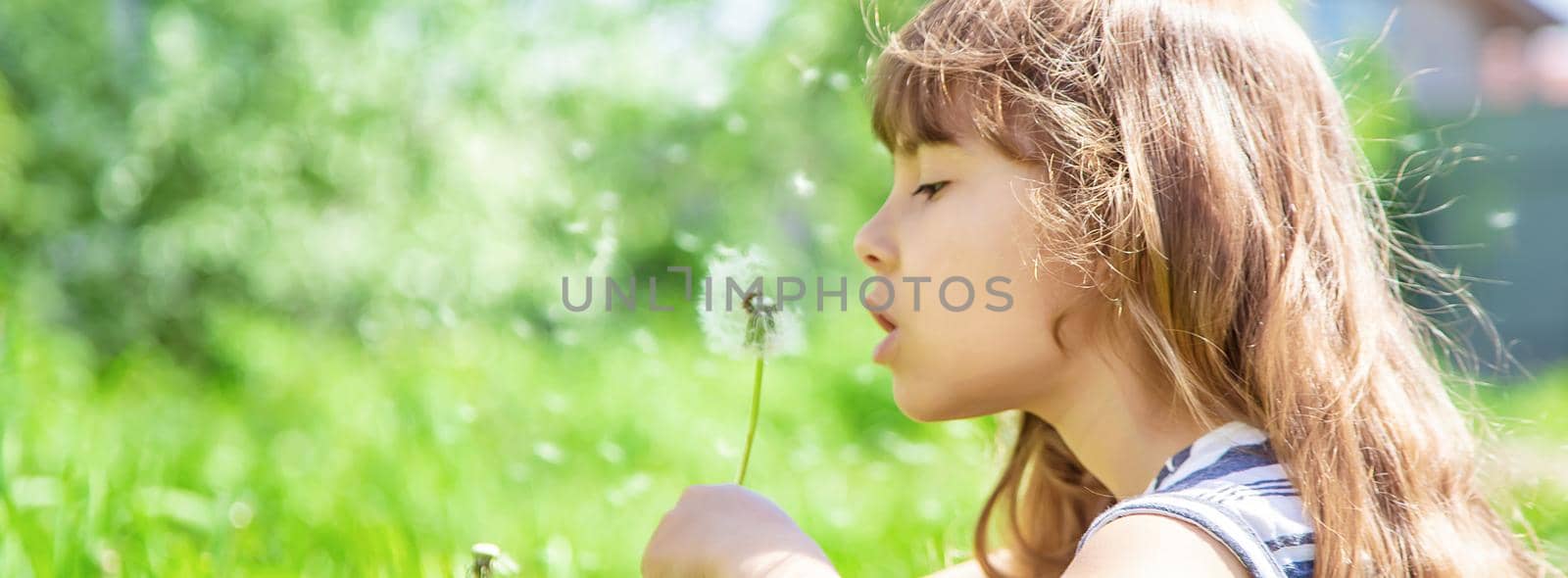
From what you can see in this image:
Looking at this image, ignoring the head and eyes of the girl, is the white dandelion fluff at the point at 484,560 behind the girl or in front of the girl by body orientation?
in front

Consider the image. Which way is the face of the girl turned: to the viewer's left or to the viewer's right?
to the viewer's left

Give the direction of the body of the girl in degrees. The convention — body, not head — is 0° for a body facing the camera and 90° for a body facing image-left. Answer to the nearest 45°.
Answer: approximately 90°
